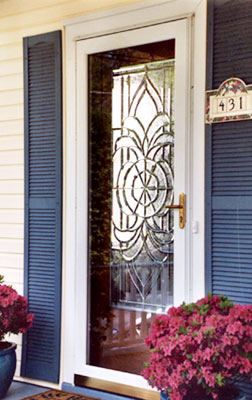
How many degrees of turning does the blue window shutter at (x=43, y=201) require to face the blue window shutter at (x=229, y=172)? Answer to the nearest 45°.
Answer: approximately 90° to its left

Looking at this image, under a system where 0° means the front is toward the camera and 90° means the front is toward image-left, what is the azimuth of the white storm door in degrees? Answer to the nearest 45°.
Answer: approximately 45°

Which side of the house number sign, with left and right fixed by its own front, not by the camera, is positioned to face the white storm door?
right

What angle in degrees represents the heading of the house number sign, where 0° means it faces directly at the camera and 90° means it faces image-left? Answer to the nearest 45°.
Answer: approximately 45°
